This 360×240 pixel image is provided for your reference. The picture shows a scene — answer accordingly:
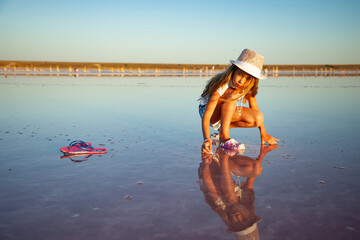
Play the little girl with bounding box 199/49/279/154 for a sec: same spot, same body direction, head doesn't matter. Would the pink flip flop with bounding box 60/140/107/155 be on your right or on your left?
on your right
